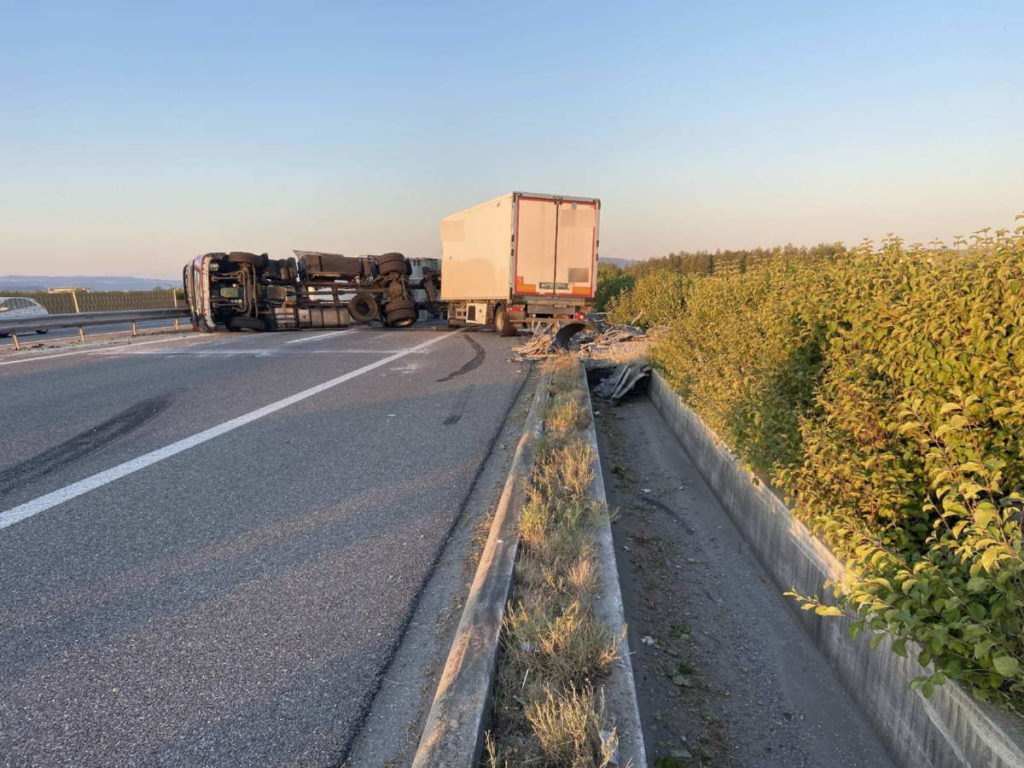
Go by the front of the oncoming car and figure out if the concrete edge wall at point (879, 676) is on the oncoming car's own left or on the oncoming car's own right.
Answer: on the oncoming car's own left

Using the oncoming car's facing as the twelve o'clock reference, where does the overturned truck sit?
The overturned truck is roughly at 9 o'clock from the oncoming car.

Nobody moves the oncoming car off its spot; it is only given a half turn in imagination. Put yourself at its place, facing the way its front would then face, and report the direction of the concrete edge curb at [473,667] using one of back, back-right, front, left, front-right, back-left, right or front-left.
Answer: back-right

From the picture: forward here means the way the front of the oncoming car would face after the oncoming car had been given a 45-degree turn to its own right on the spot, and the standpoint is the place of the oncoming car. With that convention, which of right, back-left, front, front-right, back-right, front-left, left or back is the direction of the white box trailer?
back-left

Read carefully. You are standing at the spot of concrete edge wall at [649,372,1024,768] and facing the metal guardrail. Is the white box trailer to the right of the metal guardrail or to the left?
right

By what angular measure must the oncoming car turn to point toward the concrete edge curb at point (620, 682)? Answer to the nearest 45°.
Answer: approximately 45° to its left

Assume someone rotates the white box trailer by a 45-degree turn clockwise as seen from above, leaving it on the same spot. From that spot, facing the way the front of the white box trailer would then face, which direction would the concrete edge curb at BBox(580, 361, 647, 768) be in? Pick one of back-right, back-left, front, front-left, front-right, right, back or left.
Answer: back

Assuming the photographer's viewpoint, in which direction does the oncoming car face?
facing the viewer and to the left of the viewer

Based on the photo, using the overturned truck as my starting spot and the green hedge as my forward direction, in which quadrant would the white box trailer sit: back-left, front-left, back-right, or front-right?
front-left

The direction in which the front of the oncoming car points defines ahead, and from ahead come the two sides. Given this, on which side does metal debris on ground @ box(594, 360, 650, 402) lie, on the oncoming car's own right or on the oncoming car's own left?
on the oncoming car's own left

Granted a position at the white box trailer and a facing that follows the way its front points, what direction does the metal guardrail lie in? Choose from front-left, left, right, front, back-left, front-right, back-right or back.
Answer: front-left
